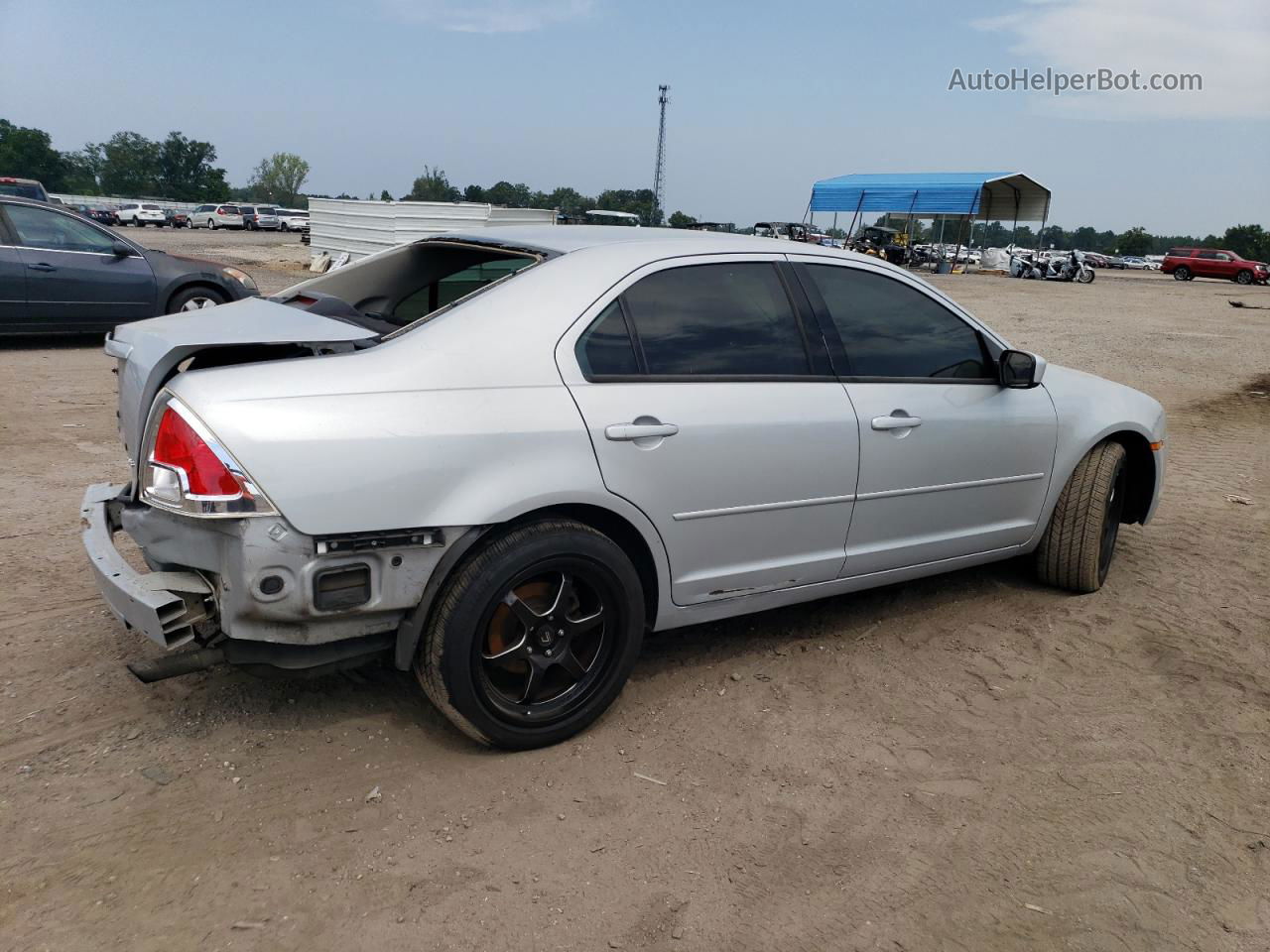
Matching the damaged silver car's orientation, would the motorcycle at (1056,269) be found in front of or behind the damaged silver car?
in front

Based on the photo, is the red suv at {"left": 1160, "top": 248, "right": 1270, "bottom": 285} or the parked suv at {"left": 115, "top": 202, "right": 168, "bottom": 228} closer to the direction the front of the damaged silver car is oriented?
the red suv

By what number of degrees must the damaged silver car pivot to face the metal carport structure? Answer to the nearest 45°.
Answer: approximately 45° to its left

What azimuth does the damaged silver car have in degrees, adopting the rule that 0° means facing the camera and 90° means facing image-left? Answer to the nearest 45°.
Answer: approximately 225°

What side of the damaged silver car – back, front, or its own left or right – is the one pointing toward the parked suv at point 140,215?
left

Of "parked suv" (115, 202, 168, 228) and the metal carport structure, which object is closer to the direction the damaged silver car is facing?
the metal carport structure

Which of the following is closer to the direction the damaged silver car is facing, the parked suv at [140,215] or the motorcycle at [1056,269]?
the motorcycle

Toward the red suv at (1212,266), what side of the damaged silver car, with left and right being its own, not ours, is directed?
front
